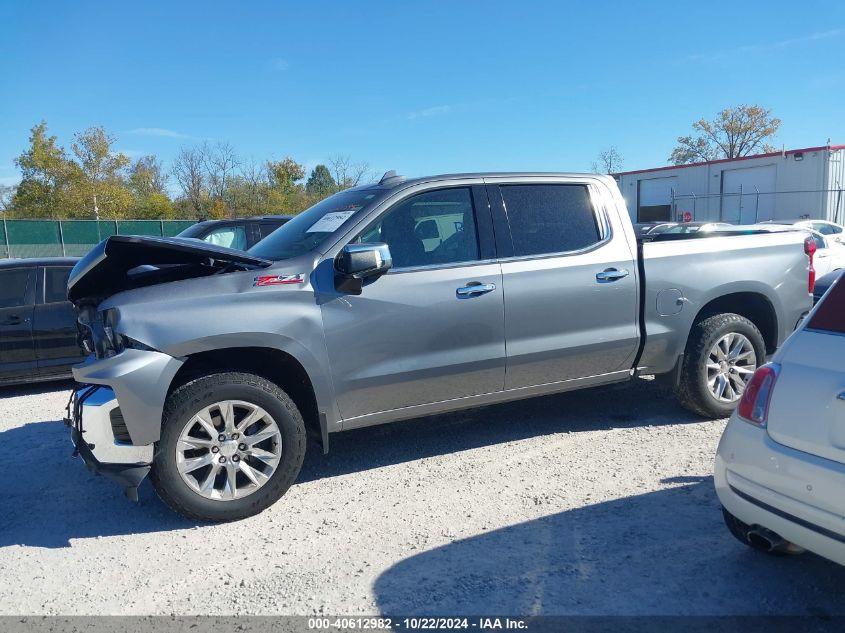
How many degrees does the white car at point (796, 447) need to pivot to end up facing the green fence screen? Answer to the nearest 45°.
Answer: approximately 90° to its left

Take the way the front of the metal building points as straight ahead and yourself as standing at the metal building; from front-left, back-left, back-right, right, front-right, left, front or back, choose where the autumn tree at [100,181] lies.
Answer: front-right

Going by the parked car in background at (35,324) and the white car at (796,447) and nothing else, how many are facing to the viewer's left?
1

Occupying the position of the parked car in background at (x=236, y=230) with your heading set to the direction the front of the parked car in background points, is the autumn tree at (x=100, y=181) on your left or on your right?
on your right

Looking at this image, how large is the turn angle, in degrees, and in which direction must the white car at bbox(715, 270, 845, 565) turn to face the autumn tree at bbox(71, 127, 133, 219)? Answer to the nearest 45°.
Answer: approximately 90° to its left

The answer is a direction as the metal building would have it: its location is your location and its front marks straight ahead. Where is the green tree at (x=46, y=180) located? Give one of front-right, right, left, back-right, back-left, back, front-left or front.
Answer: front-right

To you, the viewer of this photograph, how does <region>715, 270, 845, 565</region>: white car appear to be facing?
facing away from the viewer and to the right of the viewer

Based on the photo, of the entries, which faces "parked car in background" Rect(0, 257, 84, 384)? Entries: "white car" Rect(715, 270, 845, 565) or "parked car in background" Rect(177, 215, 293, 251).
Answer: "parked car in background" Rect(177, 215, 293, 251)

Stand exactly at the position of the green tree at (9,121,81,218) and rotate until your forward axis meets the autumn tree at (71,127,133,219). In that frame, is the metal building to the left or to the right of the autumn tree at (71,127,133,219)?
right

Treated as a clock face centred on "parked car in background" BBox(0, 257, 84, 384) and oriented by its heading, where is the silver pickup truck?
The silver pickup truck is roughly at 8 o'clock from the parked car in background.

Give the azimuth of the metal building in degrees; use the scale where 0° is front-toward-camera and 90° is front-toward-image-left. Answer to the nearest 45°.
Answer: approximately 45°

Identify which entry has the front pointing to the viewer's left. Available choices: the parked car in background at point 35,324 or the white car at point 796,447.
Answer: the parked car in background

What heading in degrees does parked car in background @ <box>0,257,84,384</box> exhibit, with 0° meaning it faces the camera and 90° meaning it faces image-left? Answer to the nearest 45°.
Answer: approximately 90°

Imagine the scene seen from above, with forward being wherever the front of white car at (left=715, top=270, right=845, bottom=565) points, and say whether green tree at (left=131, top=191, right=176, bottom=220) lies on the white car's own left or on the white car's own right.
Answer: on the white car's own left

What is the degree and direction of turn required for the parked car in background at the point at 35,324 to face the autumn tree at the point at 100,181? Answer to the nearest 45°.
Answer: approximately 90° to its right
